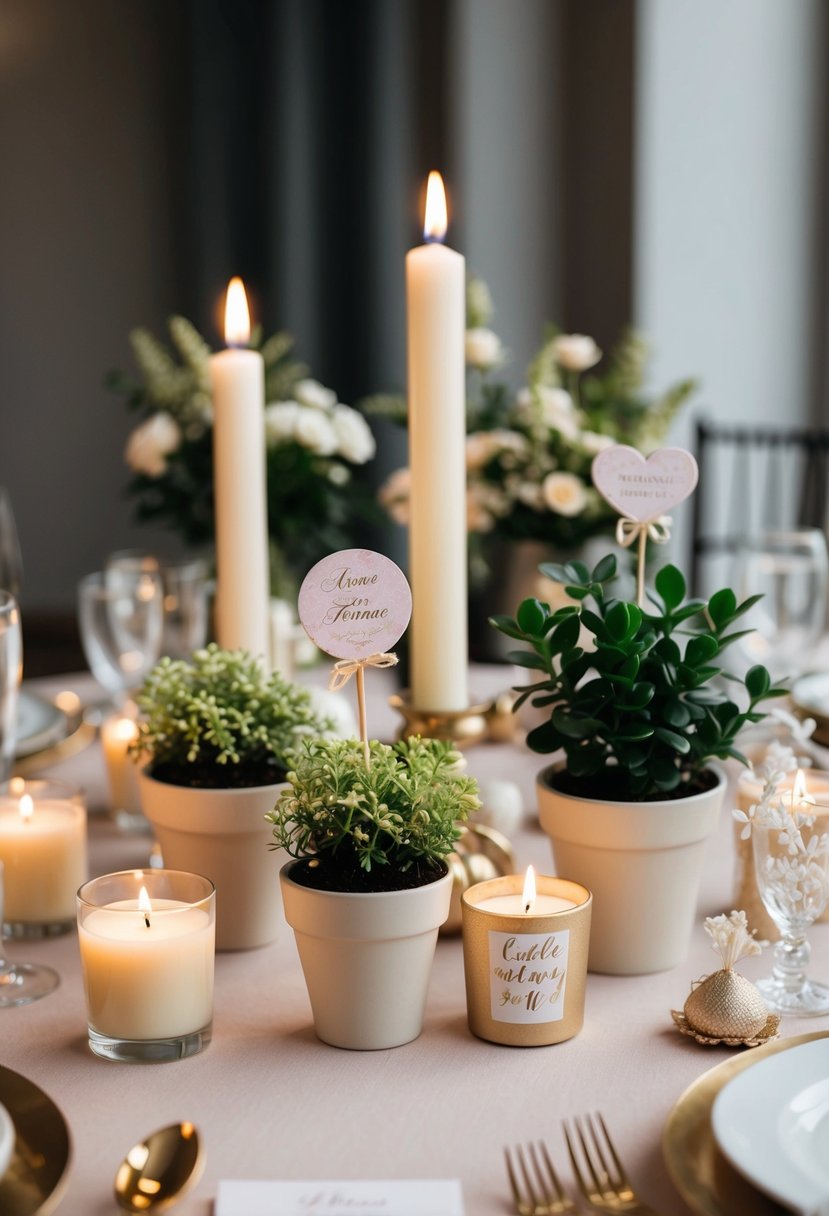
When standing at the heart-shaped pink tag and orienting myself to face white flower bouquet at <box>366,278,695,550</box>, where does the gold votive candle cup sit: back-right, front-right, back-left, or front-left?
back-left

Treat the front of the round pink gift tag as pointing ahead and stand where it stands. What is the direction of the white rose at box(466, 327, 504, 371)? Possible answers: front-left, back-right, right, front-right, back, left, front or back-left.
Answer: back

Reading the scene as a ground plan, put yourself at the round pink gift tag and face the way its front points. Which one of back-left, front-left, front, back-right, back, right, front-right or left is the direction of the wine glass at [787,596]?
back-left

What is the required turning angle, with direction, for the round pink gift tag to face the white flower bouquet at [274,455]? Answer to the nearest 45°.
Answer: approximately 180°

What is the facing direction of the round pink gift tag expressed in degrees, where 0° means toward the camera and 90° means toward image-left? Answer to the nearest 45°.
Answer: approximately 0°

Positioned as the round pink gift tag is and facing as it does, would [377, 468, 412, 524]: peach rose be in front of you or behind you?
behind
